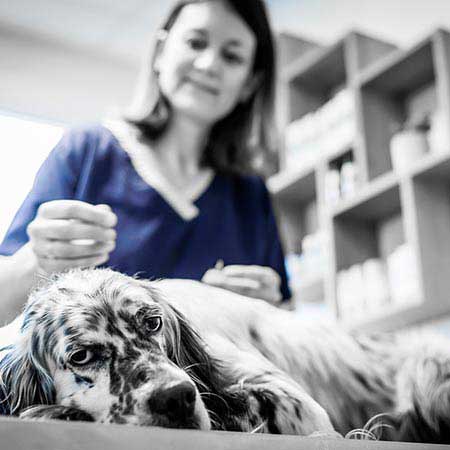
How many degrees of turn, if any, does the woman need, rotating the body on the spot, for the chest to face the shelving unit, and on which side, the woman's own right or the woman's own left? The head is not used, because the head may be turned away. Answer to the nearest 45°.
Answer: approximately 135° to the woman's own left

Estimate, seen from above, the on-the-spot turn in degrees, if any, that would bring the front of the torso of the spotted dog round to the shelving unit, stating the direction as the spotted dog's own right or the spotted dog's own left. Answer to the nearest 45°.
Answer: approximately 135° to the spotted dog's own right

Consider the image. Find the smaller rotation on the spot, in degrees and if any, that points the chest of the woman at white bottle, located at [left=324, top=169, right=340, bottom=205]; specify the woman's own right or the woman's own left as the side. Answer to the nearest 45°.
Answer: approximately 135° to the woman's own left

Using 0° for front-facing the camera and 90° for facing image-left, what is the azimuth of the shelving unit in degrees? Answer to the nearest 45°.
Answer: approximately 45°

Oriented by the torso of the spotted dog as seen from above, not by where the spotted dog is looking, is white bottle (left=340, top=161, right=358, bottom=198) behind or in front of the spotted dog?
behind

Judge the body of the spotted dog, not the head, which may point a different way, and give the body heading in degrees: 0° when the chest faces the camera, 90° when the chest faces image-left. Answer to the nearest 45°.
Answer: approximately 45°
